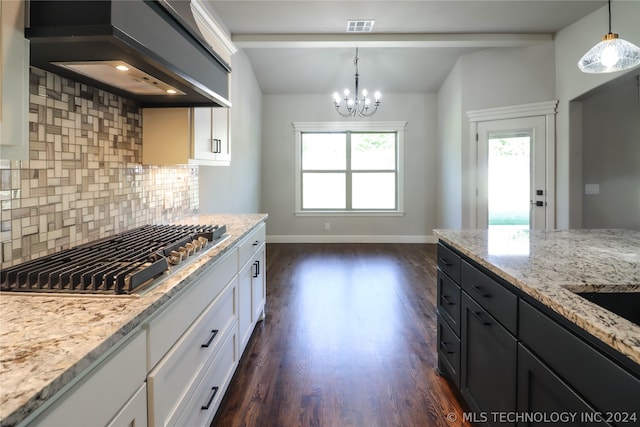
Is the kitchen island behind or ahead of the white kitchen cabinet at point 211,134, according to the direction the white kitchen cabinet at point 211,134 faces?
ahead

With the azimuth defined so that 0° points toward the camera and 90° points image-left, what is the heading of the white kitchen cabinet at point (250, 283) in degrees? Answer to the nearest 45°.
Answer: approximately 270°

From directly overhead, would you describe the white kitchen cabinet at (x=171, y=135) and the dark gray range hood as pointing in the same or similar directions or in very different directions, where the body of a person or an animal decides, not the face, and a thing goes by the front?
same or similar directions

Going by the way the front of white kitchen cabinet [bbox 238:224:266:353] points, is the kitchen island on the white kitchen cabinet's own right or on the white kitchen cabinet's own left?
on the white kitchen cabinet's own right

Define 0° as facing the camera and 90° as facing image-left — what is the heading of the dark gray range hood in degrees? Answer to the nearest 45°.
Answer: approximately 315°

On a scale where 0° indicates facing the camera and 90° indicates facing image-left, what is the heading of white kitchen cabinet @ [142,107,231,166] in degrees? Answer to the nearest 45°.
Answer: approximately 315°

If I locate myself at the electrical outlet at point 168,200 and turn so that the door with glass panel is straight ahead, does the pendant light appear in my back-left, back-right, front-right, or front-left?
front-right
